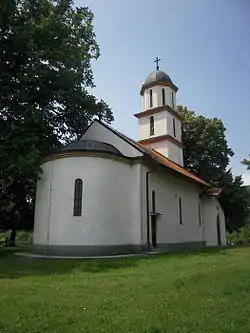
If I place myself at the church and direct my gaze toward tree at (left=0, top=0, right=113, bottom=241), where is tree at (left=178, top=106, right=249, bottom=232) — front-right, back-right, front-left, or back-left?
back-right

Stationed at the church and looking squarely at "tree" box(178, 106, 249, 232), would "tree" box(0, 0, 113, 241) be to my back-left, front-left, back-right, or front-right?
back-left

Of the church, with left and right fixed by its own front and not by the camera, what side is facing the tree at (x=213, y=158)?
front

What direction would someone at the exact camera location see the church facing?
facing away from the viewer and to the right of the viewer
